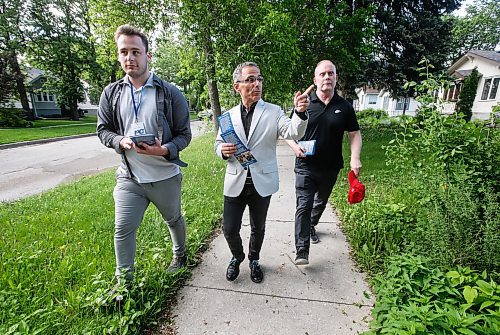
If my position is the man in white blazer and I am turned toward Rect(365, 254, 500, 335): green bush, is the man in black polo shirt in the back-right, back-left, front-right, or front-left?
front-left

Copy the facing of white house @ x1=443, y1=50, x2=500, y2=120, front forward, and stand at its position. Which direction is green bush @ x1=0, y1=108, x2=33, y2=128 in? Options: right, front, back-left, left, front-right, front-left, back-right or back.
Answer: front

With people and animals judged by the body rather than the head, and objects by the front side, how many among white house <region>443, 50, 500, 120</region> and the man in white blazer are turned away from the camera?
0

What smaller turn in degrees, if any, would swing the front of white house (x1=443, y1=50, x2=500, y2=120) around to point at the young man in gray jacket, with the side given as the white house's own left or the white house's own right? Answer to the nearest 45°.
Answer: approximately 45° to the white house's own left

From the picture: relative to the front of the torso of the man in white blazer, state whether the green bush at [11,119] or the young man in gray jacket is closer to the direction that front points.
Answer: the young man in gray jacket

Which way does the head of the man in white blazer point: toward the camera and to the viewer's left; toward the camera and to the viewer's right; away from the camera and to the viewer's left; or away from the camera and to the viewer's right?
toward the camera and to the viewer's right

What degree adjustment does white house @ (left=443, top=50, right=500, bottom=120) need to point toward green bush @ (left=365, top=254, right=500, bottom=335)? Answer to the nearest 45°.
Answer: approximately 45° to its left

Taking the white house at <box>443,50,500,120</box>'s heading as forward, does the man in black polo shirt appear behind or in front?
in front

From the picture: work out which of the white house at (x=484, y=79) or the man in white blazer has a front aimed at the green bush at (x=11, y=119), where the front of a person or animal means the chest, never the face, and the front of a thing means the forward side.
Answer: the white house

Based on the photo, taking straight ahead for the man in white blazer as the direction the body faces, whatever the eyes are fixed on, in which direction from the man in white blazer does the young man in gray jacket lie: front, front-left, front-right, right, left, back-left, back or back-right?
right

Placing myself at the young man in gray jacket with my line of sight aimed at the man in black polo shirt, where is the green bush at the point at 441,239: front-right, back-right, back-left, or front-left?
front-right

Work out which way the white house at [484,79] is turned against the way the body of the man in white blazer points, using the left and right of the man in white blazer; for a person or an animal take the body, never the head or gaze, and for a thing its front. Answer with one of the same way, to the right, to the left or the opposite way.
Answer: to the right

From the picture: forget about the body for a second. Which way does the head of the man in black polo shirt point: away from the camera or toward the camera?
toward the camera

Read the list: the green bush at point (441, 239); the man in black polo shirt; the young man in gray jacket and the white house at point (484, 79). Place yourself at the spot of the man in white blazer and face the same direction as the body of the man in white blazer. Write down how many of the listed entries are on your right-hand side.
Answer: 1

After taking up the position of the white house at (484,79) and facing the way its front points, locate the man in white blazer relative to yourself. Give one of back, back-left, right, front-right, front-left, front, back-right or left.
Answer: front-left

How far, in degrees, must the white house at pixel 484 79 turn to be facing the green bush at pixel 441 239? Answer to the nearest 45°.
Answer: approximately 45° to its left

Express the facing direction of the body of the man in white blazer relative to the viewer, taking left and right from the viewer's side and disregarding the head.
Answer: facing the viewer

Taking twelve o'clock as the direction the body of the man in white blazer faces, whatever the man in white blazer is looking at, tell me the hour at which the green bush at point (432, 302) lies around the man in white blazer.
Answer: The green bush is roughly at 10 o'clock from the man in white blazer.
